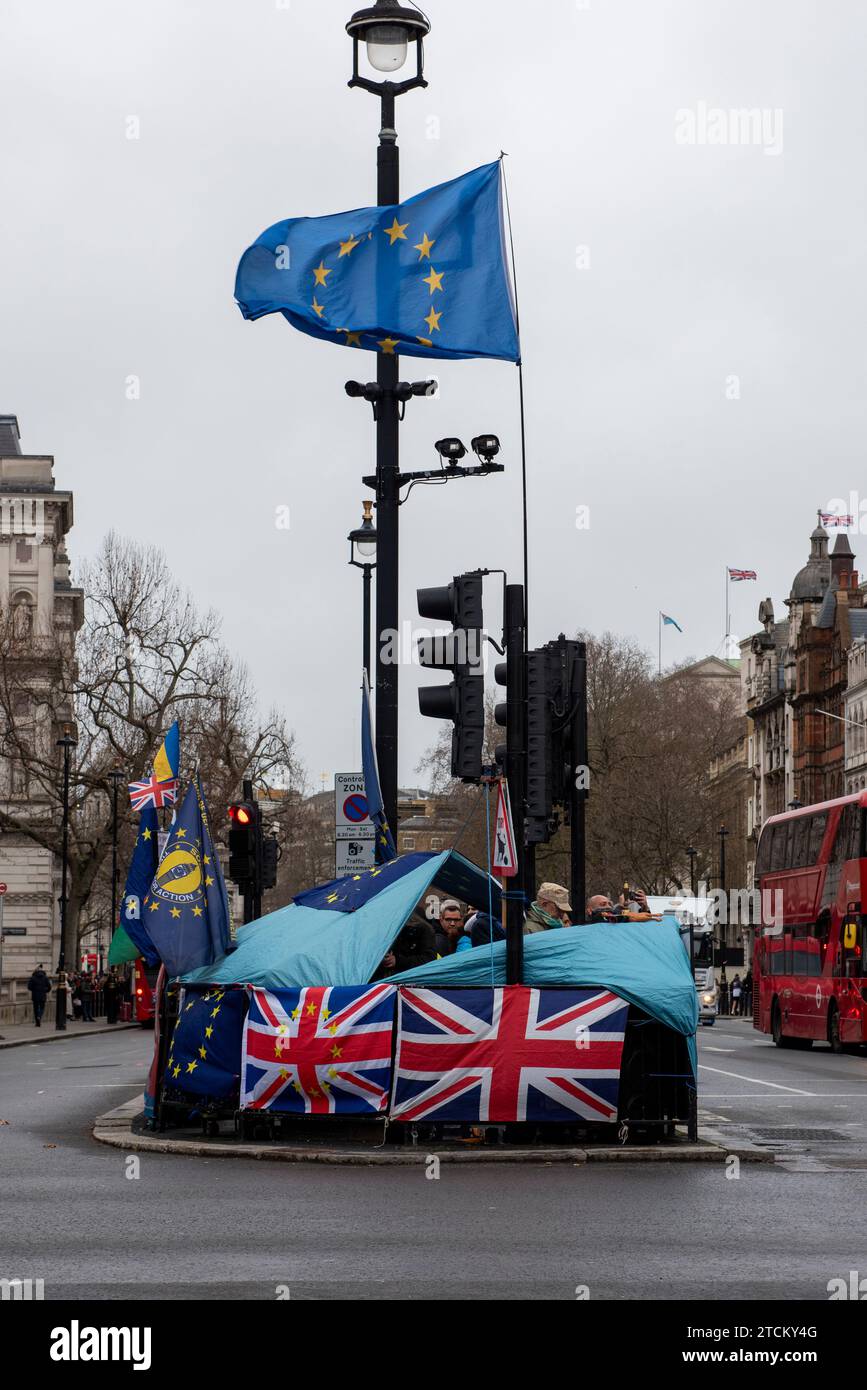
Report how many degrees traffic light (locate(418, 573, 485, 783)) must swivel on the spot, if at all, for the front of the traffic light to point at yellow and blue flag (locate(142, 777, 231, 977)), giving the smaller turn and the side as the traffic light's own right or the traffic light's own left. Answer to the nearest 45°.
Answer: approximately 45° to the traffic light's own right

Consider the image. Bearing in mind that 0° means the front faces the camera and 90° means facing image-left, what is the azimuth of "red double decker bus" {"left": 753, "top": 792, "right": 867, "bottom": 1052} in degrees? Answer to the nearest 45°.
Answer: approximately 315°

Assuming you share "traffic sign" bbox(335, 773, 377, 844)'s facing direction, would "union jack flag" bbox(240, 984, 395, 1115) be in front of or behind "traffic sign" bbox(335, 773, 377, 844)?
in front

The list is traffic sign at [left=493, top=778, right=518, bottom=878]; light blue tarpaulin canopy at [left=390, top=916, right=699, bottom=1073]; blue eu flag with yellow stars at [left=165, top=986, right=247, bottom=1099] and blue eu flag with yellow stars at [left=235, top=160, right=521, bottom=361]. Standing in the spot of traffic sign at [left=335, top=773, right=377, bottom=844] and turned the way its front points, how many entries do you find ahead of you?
4

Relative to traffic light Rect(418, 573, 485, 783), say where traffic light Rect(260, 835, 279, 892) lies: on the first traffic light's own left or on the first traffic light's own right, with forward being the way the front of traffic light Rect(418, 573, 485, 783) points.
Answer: on the first traffic light's own right

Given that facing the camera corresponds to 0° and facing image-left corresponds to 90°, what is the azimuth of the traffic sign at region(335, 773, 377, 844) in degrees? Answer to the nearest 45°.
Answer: approximately 0°

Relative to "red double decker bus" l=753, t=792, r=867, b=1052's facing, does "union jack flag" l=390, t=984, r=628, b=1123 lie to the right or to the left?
on its right
